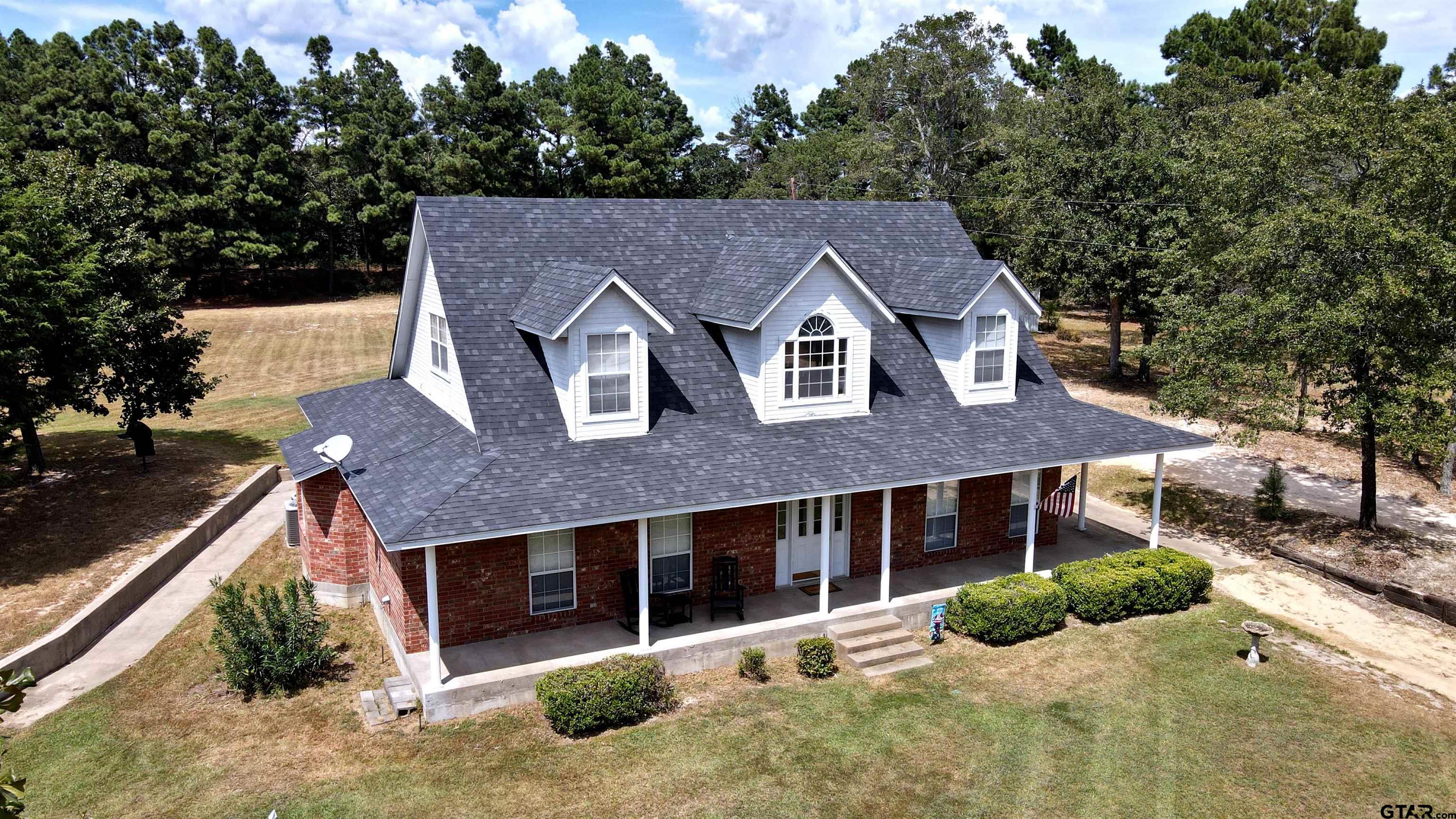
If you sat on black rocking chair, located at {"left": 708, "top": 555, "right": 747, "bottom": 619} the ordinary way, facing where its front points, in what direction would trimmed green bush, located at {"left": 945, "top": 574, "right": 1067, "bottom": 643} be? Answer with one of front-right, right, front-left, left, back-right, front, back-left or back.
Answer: left

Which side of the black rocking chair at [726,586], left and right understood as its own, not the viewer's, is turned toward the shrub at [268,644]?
right

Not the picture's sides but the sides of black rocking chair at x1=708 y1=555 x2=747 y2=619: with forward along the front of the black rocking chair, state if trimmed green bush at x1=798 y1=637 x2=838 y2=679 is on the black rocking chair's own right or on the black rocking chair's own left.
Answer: on the black rocking chair's own left

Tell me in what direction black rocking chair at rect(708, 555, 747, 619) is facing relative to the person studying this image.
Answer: facing the viewer

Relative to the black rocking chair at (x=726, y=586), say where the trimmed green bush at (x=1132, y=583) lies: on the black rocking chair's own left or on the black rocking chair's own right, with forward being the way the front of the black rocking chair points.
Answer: on the black rocking chair's own left

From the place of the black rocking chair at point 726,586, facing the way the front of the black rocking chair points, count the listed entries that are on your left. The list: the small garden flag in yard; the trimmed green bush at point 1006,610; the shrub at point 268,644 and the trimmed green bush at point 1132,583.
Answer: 3

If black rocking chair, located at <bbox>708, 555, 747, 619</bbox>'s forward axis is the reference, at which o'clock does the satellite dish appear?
The satellite dish is roughly at 3 o'clock from the black rocking chair.

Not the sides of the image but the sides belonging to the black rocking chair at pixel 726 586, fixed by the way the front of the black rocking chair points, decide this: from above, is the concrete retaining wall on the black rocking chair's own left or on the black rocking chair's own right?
on the black rocking chair's own right

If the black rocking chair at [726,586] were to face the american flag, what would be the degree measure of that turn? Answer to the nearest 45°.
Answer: approximately 90° to its left

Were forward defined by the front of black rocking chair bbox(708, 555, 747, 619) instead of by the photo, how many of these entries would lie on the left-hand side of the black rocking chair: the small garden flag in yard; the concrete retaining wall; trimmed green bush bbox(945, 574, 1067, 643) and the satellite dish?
2

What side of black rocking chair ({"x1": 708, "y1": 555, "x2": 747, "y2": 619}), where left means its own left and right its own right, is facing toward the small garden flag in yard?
left

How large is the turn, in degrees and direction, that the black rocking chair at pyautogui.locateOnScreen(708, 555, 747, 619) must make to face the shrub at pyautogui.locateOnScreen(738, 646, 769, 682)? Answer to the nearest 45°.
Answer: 0° — it already faces it
